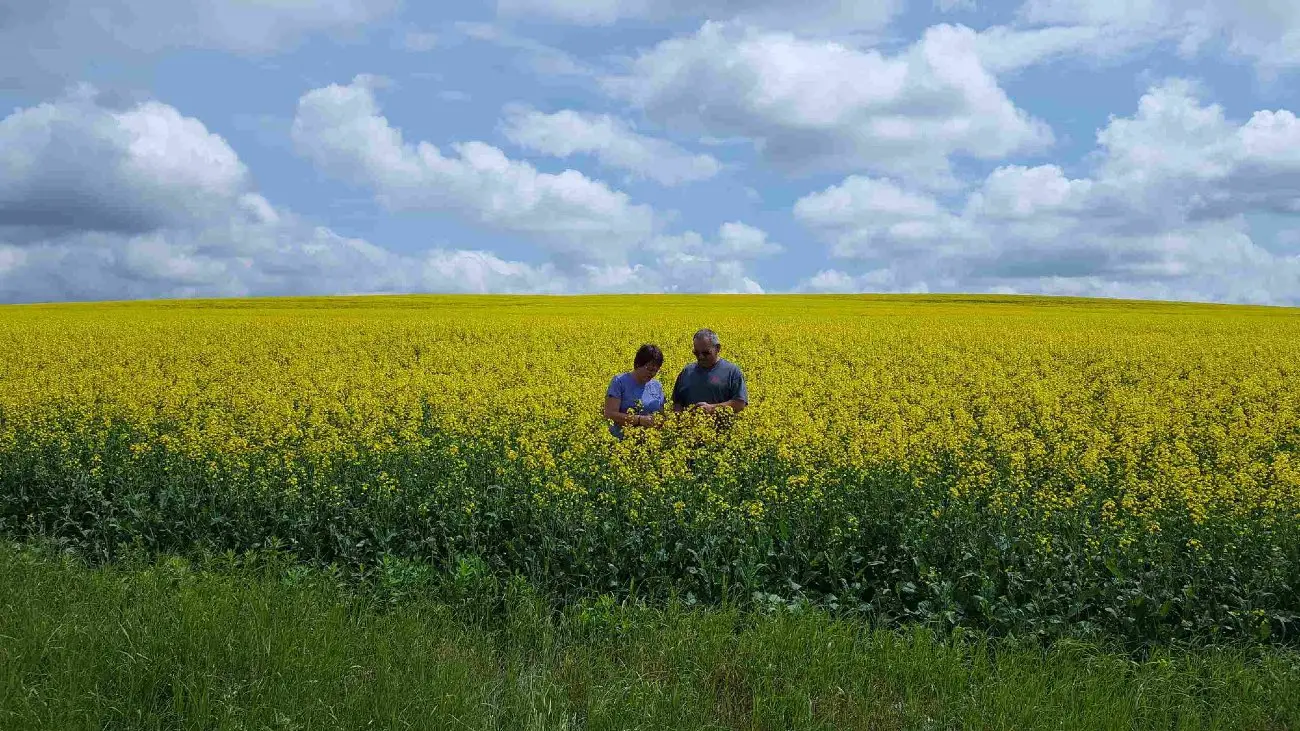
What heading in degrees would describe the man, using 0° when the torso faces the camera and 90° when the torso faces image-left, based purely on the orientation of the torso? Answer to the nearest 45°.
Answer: approximately 45°

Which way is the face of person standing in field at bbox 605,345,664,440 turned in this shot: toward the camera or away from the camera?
toward the camera

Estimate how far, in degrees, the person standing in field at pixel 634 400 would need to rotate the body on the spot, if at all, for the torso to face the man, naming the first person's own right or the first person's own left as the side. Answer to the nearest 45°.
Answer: approximately 45° to the first person's own left

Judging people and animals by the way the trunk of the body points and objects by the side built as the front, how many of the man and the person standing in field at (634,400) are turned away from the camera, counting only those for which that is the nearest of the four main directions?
0

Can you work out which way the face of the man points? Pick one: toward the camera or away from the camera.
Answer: toward the camera

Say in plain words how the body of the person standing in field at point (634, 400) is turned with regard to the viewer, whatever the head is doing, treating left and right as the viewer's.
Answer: facing the viewer and to the right of the viewer

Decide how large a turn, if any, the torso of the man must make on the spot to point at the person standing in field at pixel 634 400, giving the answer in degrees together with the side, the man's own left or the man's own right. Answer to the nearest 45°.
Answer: approximately 45° to the man's own right
